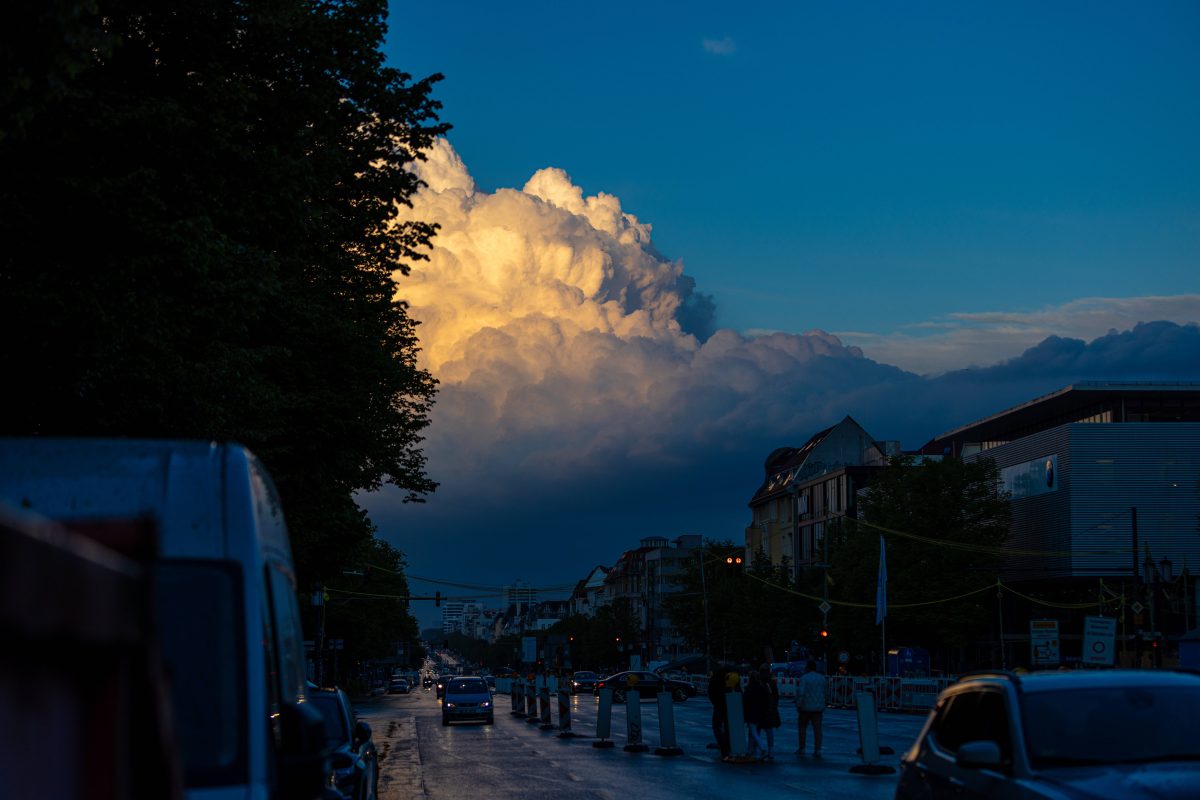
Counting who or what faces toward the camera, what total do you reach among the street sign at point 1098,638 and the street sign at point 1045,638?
2

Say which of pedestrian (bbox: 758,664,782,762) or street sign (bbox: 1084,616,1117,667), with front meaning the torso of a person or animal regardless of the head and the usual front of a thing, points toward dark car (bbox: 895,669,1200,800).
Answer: the street sign

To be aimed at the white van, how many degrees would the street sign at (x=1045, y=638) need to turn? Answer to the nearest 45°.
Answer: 0° — it already faces it

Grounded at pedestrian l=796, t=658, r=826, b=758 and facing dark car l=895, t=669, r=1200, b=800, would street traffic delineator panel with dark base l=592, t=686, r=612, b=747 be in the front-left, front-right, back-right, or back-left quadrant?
back-right

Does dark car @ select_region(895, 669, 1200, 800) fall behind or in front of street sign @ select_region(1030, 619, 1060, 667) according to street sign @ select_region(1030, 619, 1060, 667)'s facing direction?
in front

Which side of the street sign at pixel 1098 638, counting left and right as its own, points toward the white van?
front

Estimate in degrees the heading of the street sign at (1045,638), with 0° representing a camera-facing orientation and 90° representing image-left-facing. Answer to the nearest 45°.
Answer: approximately 0°
